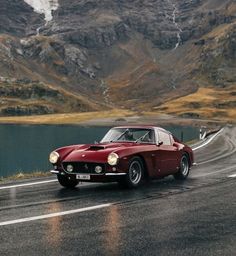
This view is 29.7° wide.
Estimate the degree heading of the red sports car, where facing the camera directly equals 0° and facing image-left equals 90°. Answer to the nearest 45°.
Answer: approximately 45°
